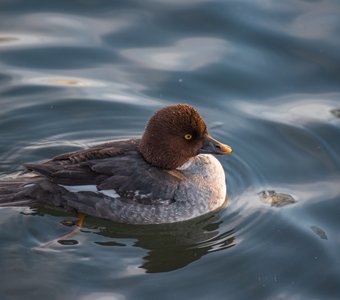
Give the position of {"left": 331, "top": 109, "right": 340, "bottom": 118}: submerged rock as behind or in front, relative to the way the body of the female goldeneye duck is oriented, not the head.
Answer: in front

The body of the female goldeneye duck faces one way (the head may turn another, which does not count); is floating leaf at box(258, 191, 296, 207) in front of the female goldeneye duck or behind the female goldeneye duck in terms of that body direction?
in front

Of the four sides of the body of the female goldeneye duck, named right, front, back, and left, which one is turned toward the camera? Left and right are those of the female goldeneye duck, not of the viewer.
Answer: right

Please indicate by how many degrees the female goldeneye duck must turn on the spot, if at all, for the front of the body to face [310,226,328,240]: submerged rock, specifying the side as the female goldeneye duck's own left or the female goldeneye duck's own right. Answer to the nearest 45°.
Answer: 0° — it already faces it

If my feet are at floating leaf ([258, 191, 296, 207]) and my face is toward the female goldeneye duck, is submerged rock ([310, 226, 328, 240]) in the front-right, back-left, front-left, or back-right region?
back-left
